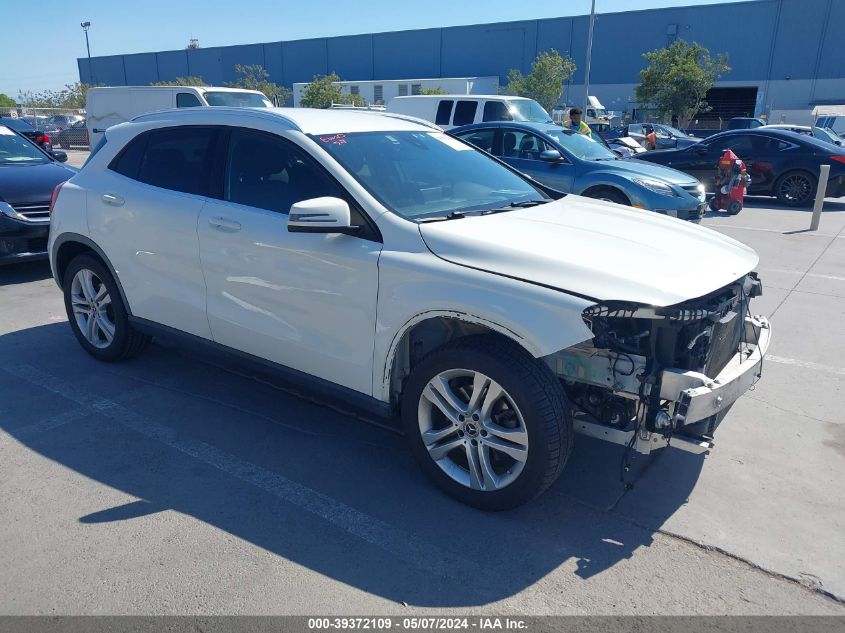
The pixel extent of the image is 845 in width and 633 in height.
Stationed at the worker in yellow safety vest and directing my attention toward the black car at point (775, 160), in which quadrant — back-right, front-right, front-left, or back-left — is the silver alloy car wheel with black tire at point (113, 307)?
back-right

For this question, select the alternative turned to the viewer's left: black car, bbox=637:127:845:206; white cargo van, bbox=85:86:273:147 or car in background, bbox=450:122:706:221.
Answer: the black car

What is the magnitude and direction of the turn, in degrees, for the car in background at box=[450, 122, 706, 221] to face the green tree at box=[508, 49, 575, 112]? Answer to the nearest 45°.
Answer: approximately 135° to its left

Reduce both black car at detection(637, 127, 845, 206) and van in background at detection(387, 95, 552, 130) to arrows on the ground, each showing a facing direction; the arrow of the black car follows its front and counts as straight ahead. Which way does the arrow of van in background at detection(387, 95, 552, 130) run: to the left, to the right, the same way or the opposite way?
the opposite way

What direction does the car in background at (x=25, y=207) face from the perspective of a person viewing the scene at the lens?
facing the viewer and to the right of the viewer

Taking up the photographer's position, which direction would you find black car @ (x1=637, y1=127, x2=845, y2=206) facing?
facing to the left of the viewer

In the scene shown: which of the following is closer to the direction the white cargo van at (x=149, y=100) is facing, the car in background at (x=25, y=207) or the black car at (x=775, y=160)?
the black car

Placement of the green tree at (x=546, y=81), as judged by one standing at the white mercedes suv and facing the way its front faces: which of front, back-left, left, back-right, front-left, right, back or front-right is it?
back-left

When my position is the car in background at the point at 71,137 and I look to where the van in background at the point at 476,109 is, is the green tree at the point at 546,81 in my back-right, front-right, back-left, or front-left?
front-left

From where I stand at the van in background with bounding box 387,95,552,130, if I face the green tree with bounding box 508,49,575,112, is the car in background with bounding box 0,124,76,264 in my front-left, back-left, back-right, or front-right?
back-left

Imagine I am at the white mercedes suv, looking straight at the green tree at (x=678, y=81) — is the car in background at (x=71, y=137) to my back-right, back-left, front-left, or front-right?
front-left

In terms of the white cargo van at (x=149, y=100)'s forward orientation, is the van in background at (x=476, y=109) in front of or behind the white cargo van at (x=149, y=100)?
in front

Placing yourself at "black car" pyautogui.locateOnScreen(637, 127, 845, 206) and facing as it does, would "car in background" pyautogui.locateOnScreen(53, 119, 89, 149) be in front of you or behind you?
in front

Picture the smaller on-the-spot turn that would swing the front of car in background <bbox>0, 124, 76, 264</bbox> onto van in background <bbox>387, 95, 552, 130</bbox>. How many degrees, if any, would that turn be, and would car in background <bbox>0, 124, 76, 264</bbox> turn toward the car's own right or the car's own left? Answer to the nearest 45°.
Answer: approximately 90° to the car's own left
